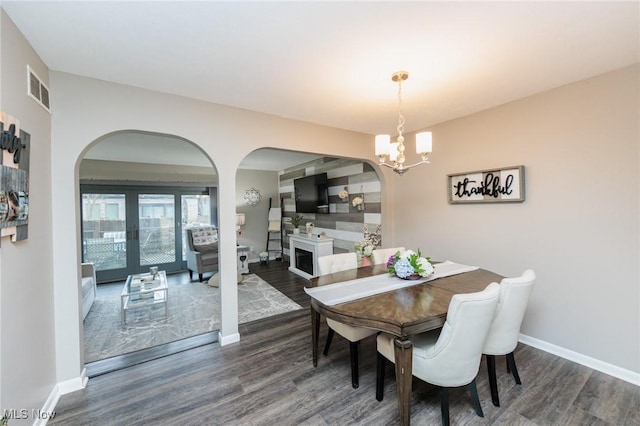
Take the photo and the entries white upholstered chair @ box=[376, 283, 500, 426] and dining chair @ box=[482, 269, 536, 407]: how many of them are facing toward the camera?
0

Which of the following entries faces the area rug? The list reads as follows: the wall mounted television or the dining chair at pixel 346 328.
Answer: the wall mounted television

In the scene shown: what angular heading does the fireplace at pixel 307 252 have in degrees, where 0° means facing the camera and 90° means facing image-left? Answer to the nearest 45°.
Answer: approximately 45°

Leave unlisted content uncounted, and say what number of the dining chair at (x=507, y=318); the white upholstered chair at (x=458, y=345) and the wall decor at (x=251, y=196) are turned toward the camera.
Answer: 1

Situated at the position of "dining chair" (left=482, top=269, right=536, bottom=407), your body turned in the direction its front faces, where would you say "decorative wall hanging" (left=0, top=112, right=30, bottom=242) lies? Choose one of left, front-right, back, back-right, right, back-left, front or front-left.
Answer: left

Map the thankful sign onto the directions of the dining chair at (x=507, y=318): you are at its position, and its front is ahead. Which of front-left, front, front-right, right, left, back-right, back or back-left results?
front-right

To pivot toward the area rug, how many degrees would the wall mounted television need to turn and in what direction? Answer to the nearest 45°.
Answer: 0° — it already faces it
